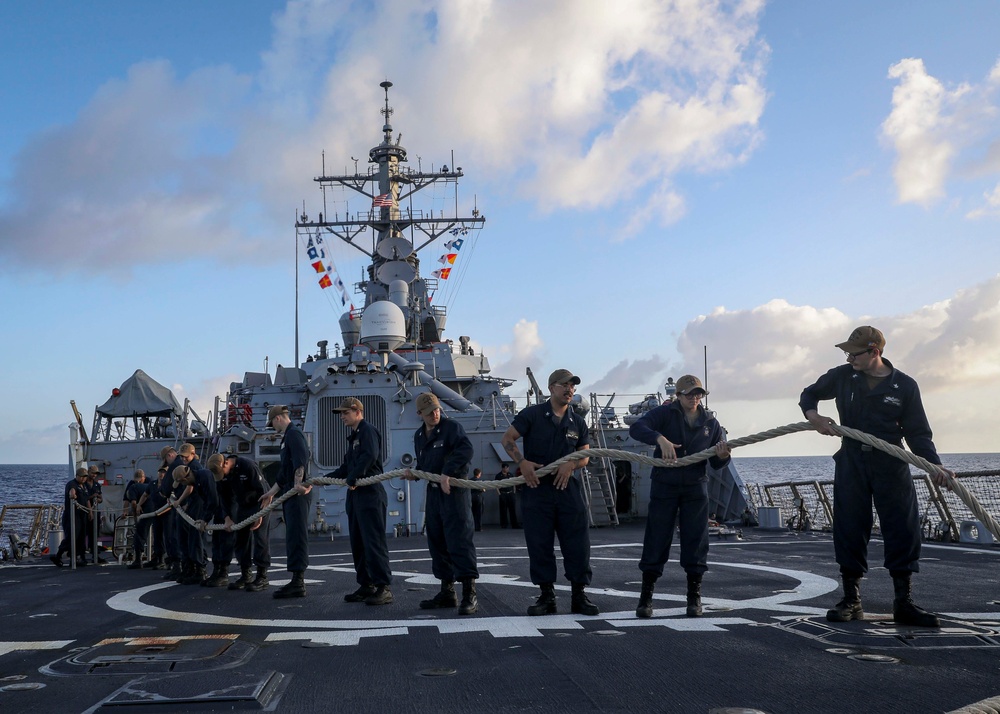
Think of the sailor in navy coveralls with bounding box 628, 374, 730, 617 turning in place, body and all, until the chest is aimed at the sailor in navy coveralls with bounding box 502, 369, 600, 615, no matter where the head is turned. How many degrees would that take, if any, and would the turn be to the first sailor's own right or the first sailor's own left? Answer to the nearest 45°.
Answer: approximately 90° to the first sailor's own right

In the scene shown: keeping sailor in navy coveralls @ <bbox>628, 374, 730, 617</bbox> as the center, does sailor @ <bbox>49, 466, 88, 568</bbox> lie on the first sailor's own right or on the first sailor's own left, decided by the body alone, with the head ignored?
on the first sailor's own right

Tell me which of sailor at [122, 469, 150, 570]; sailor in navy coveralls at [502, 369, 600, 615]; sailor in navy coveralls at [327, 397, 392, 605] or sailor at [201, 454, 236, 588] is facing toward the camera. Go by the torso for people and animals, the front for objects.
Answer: sailor in navy coveralls at [502, 369, 600, 615]

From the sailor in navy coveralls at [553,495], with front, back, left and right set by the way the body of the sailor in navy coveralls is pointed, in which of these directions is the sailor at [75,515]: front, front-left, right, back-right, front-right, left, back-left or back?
back-right

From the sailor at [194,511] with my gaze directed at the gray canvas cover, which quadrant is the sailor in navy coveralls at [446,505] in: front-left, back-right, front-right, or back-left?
back-right

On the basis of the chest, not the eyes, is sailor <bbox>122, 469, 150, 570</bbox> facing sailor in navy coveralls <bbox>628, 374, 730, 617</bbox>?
no

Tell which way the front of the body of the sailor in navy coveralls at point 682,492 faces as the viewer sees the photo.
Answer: toward the camera

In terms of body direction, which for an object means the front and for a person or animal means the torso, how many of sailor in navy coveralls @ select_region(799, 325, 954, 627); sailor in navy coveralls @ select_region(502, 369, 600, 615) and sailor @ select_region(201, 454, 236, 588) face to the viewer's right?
0

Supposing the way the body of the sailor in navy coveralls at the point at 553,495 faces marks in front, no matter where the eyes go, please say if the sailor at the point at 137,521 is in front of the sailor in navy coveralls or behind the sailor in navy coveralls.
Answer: behind

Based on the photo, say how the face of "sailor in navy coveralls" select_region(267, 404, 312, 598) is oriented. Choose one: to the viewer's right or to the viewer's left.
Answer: to the viewer's left

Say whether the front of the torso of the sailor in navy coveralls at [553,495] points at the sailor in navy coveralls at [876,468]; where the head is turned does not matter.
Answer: no

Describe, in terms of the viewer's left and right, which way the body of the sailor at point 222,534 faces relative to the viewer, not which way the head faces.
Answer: facing to the left of the viewer
